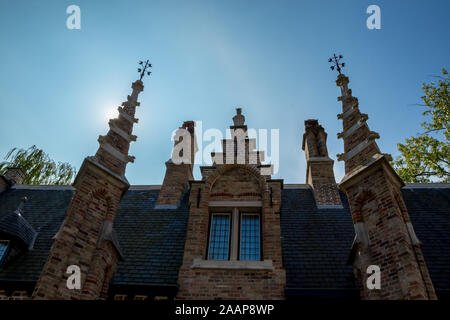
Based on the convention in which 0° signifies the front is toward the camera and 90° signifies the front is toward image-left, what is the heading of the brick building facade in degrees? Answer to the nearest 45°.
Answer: approximately 0°
